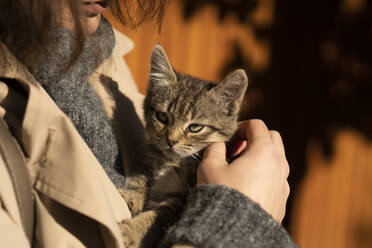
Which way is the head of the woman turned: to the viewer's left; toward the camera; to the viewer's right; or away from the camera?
to the viewer's right

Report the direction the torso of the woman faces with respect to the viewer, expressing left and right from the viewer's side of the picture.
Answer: facing the viewer and to the right of the viewer

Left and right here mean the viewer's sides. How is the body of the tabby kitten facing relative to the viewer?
facing the viewer and to the left of the viewer
